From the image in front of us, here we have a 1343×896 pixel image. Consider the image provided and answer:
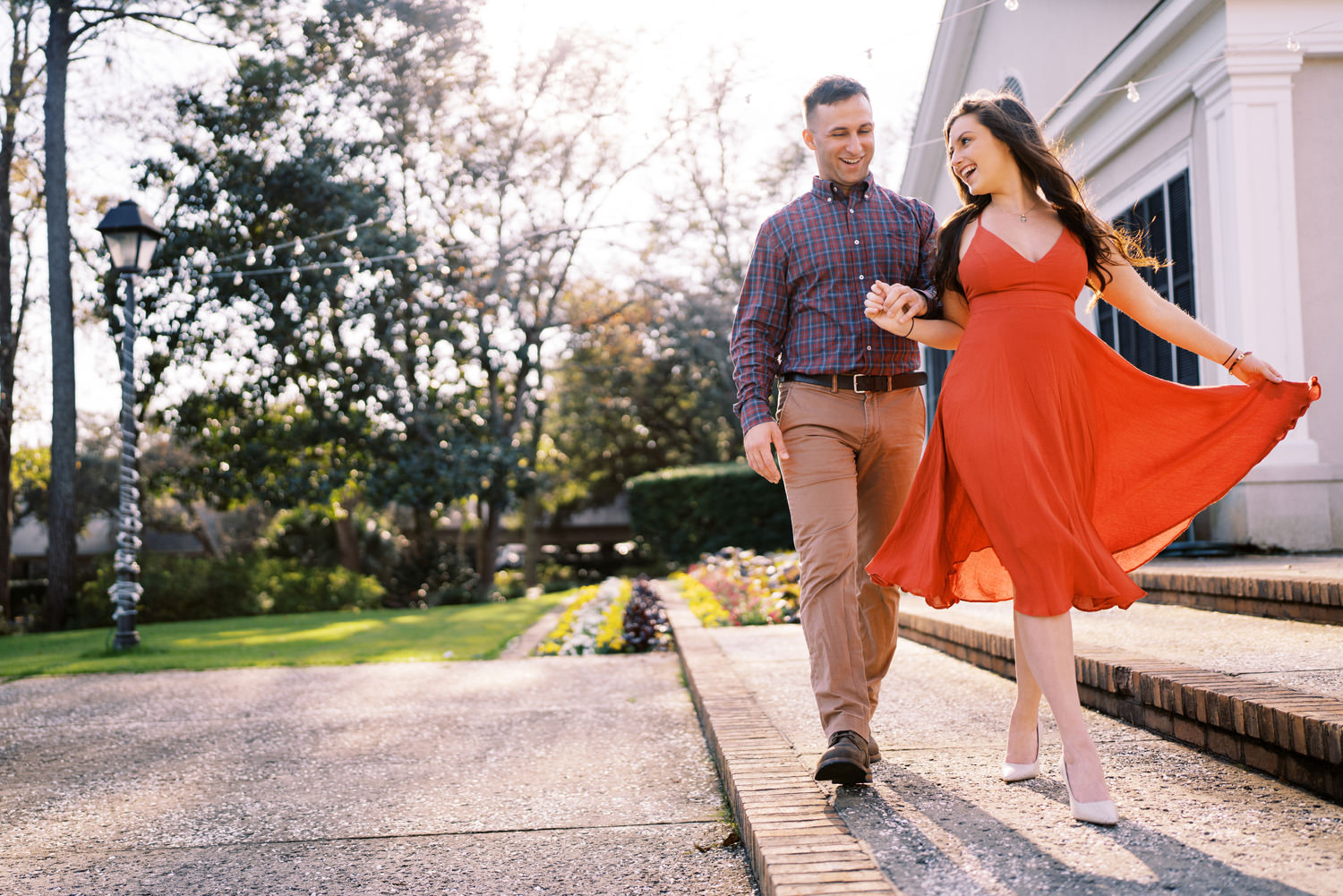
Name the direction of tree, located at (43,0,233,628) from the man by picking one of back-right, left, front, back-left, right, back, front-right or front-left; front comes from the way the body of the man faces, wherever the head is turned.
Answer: back-right

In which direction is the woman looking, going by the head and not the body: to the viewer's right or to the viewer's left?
to the viewer's left

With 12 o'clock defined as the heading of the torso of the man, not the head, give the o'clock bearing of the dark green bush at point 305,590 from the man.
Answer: The dark green bush is roughly at 5 o'clock from the man.

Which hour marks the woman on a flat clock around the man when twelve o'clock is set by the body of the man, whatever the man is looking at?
The woman is roughly at 10 o'clock from the man.

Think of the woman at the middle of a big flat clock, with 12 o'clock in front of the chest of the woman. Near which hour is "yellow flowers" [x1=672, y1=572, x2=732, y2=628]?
The yellow flowers is roughly at 5 o'clock from the woman.

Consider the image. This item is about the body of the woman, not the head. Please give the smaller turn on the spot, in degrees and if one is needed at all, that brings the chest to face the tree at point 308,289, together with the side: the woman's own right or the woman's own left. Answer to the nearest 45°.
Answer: approximately 135° to the woman's own right

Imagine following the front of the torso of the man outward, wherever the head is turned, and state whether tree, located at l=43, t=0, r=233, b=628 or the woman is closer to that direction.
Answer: the woman

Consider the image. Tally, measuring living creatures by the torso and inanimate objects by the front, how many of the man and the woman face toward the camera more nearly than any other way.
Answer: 2

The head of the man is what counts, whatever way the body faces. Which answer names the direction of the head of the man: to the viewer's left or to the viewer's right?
to the viewer's right

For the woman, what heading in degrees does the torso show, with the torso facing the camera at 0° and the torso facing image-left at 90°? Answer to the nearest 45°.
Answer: approximately 0°

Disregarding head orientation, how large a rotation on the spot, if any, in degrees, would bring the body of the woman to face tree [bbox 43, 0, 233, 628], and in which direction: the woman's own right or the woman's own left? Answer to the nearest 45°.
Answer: approximately 135° to the woman's own right
